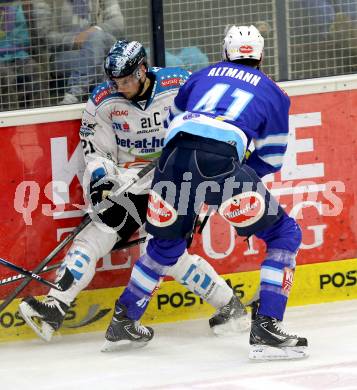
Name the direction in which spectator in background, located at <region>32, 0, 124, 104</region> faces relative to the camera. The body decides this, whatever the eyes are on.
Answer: toward the camera
